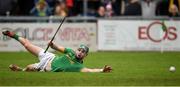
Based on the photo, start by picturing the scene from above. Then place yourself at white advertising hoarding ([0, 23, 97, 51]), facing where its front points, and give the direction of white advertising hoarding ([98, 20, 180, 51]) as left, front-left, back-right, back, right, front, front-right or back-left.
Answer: left

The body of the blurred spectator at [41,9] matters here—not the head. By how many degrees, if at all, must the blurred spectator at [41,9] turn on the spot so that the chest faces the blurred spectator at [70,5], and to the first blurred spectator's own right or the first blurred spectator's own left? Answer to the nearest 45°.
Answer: approximately 90° to the first blurred spectator's own left

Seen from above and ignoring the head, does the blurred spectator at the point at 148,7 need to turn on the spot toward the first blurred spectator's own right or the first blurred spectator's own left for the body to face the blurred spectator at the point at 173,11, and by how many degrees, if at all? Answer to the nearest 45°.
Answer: approximately 90° to the first blurred spectator's own left

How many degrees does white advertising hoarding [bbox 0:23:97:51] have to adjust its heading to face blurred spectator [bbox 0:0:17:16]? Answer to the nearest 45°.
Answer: approximately 135° to its right

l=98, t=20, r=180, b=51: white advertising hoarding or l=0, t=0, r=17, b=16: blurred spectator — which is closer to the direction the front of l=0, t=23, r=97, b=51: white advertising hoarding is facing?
the white advertising hoarding

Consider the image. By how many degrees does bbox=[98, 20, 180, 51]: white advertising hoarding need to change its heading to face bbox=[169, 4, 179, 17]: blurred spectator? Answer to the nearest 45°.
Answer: approximately 135° to its left

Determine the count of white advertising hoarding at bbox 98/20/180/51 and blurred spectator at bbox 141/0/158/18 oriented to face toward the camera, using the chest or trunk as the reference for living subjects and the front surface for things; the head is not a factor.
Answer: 2

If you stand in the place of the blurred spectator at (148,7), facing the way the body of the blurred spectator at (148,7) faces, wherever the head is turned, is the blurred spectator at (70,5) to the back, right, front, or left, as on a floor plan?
right

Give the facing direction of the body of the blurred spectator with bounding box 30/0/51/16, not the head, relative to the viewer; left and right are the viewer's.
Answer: facing the viewer

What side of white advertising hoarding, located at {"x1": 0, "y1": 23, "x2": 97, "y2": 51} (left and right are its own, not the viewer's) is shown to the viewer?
front

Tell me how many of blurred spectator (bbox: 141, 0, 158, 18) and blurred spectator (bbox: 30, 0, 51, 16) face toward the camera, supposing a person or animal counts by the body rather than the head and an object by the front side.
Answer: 2

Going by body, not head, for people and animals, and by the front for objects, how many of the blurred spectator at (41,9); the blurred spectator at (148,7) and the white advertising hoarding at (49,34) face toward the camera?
3

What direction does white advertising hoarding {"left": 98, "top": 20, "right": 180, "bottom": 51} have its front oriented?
toward the camera
